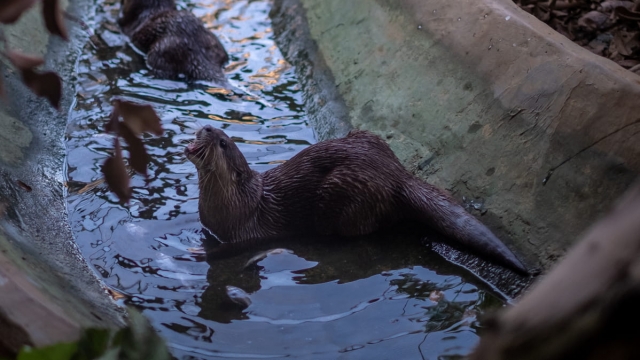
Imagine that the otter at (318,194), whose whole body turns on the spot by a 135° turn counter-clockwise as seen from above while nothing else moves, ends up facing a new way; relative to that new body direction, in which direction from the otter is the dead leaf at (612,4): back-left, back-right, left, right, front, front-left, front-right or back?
left

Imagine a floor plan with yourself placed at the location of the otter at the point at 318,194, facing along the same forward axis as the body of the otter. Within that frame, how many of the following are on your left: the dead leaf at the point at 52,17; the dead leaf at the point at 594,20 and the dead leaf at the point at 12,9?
2

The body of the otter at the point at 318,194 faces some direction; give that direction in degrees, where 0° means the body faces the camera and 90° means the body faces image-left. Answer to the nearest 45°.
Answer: approximately 90°

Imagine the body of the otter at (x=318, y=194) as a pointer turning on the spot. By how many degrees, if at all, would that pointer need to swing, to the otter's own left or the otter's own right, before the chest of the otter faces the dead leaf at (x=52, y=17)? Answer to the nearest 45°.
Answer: approximately 90° to the otter's own left

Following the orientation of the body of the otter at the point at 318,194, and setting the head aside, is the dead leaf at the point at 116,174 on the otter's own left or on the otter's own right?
on the otter's own left

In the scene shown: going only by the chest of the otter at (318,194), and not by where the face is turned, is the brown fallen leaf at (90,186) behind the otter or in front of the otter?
in front

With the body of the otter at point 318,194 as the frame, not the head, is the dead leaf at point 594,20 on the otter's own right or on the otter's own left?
on the otter's own right
